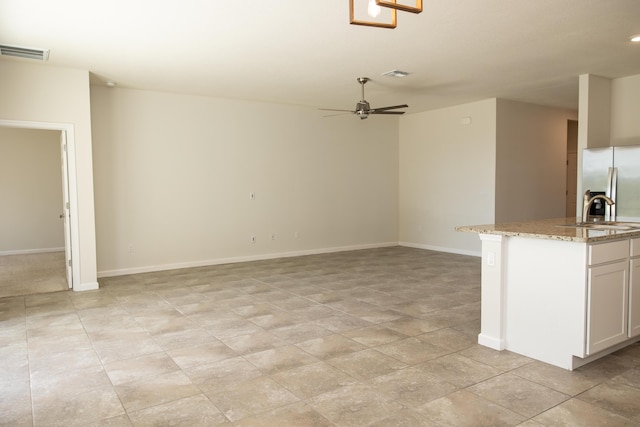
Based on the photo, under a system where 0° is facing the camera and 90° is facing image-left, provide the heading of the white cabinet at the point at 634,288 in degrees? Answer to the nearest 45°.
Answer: approximately 315°

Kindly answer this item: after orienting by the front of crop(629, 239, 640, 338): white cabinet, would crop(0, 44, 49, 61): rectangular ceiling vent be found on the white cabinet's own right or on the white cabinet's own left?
on the white cabinet's own right

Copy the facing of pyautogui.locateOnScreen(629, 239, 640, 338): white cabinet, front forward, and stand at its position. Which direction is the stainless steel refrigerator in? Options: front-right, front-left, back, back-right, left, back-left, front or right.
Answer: back-left

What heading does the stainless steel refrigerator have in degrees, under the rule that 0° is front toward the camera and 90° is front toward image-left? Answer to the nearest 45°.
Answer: approximately 0°
